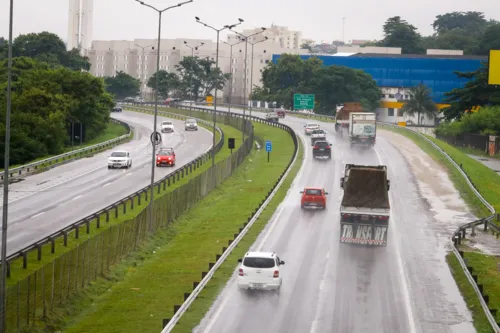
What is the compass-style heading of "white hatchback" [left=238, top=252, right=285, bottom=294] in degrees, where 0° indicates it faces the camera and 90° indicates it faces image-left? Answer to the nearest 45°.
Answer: approximately 180°

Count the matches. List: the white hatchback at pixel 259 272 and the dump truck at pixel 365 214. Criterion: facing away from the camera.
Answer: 2

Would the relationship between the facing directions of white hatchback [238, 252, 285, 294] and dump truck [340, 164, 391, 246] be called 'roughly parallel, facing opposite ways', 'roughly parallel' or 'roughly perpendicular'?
roughly parallel

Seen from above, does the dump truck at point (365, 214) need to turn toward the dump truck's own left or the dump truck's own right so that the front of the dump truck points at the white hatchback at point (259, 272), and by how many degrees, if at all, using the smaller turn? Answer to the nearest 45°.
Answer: approximately 180°

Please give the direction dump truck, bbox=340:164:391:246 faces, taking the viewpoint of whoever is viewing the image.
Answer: facing away from the viewer

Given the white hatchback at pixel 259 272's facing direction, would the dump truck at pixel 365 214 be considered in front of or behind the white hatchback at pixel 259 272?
in front
